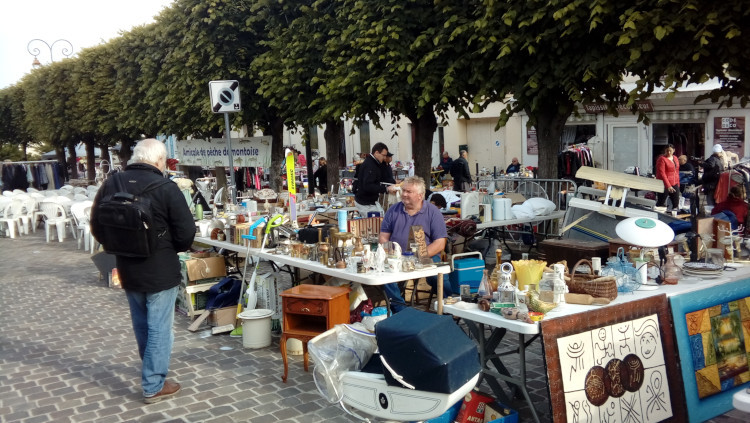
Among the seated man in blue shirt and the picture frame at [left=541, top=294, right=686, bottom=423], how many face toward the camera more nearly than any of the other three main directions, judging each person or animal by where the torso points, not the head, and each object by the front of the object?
2

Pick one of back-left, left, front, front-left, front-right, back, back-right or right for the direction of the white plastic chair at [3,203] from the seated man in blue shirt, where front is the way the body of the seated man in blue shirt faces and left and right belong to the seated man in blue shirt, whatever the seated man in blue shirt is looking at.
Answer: back-right

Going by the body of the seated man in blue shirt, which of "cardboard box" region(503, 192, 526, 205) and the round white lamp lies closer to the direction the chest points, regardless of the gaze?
the round white lamp

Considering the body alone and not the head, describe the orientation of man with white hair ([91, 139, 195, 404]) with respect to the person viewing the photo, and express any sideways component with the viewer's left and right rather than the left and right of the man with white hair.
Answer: facing away from the viewer and to the right of the viewer

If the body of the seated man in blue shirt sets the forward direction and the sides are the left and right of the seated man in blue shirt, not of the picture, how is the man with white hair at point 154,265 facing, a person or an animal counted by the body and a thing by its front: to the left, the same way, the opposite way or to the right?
the opposite way

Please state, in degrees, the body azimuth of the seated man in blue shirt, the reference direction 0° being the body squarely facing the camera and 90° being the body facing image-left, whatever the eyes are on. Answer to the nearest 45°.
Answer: approximately 0°

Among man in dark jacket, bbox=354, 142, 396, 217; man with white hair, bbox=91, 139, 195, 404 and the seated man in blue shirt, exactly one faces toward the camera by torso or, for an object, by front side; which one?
the seated man in blue shirt

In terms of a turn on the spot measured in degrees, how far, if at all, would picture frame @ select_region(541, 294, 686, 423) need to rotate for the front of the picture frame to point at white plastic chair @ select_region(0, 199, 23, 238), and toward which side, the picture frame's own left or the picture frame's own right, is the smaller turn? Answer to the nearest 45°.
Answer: approximately 135° to the picture frame's own right

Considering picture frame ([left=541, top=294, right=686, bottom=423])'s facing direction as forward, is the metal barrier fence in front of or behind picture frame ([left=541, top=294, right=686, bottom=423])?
behind

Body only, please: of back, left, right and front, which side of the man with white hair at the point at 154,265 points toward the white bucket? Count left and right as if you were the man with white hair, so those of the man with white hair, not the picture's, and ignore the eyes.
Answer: front

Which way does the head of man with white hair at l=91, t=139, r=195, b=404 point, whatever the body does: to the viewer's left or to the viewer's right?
to the viewer's right

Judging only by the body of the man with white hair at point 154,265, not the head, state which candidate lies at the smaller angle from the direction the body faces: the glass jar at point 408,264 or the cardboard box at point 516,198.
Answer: the cardboard box

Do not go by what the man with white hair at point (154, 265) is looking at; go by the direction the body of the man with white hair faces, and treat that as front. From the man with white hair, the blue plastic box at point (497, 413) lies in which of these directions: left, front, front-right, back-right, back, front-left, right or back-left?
right
